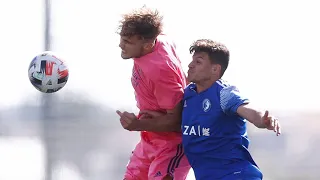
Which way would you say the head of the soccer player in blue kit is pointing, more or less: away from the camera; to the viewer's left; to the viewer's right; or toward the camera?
to the viewer's left

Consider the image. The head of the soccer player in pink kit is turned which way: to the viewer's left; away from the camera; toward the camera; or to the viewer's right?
to the viewer's left

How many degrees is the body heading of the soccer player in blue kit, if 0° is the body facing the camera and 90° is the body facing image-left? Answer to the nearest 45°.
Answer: approximately 45°

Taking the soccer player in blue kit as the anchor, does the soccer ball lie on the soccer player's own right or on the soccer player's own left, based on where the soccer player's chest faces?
on the soccer player's own right
